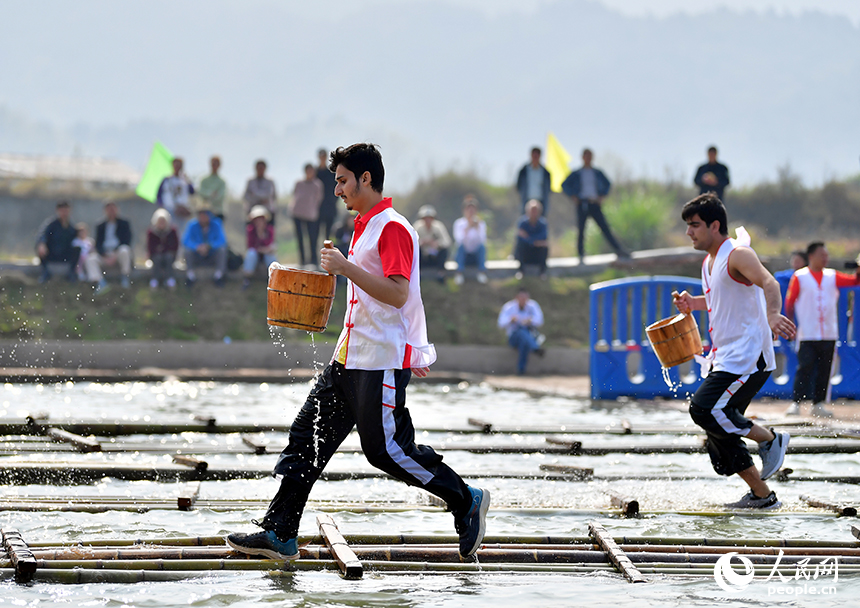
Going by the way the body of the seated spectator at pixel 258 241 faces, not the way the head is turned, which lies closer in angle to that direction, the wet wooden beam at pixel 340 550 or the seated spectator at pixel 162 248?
the wet wooden beam

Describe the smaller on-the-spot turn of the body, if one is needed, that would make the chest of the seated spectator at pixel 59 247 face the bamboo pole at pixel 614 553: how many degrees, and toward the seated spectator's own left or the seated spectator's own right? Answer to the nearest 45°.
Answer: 0° — they already face it

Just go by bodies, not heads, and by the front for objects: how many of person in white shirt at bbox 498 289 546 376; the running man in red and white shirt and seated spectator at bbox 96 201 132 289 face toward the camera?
2

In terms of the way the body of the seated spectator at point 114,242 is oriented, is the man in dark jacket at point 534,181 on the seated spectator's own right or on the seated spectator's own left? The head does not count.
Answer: on the seated spectator's own left

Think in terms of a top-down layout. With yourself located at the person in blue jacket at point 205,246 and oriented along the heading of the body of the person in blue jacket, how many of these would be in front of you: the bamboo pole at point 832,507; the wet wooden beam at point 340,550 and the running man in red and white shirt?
3

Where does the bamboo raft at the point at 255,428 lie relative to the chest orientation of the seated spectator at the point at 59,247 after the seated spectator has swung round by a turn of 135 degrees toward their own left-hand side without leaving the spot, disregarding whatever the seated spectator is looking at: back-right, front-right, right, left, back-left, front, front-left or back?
back-right

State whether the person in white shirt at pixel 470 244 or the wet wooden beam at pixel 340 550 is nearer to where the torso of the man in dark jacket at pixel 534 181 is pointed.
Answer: the wet wooden beam

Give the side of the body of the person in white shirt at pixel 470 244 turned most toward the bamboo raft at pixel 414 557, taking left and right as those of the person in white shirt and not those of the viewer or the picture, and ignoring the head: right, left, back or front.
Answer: front

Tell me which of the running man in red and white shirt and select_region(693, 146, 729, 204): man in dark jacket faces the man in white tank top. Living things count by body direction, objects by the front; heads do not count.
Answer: the man in dark jacket

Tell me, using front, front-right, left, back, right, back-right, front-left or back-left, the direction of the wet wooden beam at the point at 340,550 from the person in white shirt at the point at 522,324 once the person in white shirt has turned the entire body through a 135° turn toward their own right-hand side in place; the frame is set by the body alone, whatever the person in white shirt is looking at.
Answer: back-left

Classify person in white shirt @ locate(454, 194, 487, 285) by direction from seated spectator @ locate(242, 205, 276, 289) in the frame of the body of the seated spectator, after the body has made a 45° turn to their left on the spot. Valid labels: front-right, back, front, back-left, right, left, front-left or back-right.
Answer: front-left

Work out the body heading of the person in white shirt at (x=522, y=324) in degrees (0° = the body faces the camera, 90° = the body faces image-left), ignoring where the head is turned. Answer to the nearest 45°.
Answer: approximately 0°

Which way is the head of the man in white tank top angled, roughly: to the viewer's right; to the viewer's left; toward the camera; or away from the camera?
to the viewer's left
